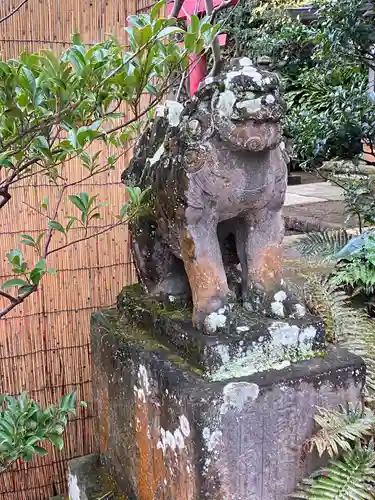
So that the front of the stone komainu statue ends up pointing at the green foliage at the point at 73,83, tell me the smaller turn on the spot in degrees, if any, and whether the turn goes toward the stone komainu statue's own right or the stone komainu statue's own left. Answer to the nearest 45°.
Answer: approximately 90° to the stone komainu statue's own right

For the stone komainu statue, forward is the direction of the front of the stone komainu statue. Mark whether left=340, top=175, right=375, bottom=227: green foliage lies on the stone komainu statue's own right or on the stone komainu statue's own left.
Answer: on the stone komainu statue's own left

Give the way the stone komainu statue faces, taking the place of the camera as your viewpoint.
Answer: facing the viewer and to the right of the viewer

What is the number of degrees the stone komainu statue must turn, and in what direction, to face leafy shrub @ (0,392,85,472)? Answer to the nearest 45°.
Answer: approximately 90° to its right

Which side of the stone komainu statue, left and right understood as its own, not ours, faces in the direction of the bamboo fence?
back

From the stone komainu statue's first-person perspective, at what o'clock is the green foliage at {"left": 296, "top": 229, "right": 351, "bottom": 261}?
The green foliage is roughly at 8 o'clock from the stone komainu statue.
